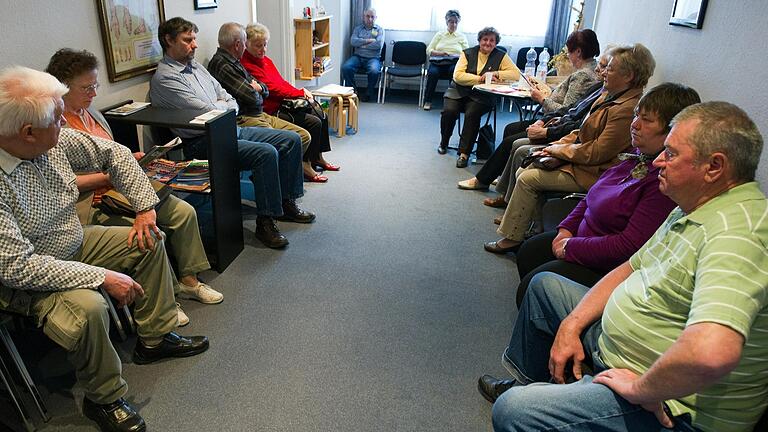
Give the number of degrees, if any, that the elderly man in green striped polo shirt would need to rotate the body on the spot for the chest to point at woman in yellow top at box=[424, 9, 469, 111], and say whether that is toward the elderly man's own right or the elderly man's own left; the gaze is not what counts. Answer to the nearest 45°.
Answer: approximately 45° to the elderly man's own right

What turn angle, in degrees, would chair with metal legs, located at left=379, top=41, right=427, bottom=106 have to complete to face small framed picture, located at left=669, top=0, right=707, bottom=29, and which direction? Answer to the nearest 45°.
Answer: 0° — it already faces it

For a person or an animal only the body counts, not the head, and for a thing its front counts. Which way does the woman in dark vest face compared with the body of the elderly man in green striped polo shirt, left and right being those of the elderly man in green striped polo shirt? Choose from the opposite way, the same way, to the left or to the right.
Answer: to the left

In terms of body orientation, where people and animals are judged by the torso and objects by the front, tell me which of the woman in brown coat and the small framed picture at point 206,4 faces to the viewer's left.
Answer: the woman in brown coat

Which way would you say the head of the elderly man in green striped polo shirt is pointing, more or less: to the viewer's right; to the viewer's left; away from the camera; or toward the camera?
to the viewer's left

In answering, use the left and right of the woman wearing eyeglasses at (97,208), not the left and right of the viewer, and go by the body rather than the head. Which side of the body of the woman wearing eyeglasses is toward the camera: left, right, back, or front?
right

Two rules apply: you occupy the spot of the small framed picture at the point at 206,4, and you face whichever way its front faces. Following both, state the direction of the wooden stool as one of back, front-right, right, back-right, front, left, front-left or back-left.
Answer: left

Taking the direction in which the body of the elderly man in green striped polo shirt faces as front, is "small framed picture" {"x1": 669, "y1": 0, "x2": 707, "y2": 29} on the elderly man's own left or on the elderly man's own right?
on the elderly man's own right

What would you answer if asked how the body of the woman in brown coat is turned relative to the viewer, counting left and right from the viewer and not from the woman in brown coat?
facing to the left of the viewer

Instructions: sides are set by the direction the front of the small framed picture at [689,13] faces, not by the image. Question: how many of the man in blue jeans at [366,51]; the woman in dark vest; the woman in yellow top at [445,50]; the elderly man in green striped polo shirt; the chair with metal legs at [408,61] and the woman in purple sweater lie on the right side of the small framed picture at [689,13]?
4

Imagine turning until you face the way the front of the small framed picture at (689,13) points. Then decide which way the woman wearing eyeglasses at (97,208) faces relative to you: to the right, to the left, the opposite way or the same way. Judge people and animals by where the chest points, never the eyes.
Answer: the opposite way
